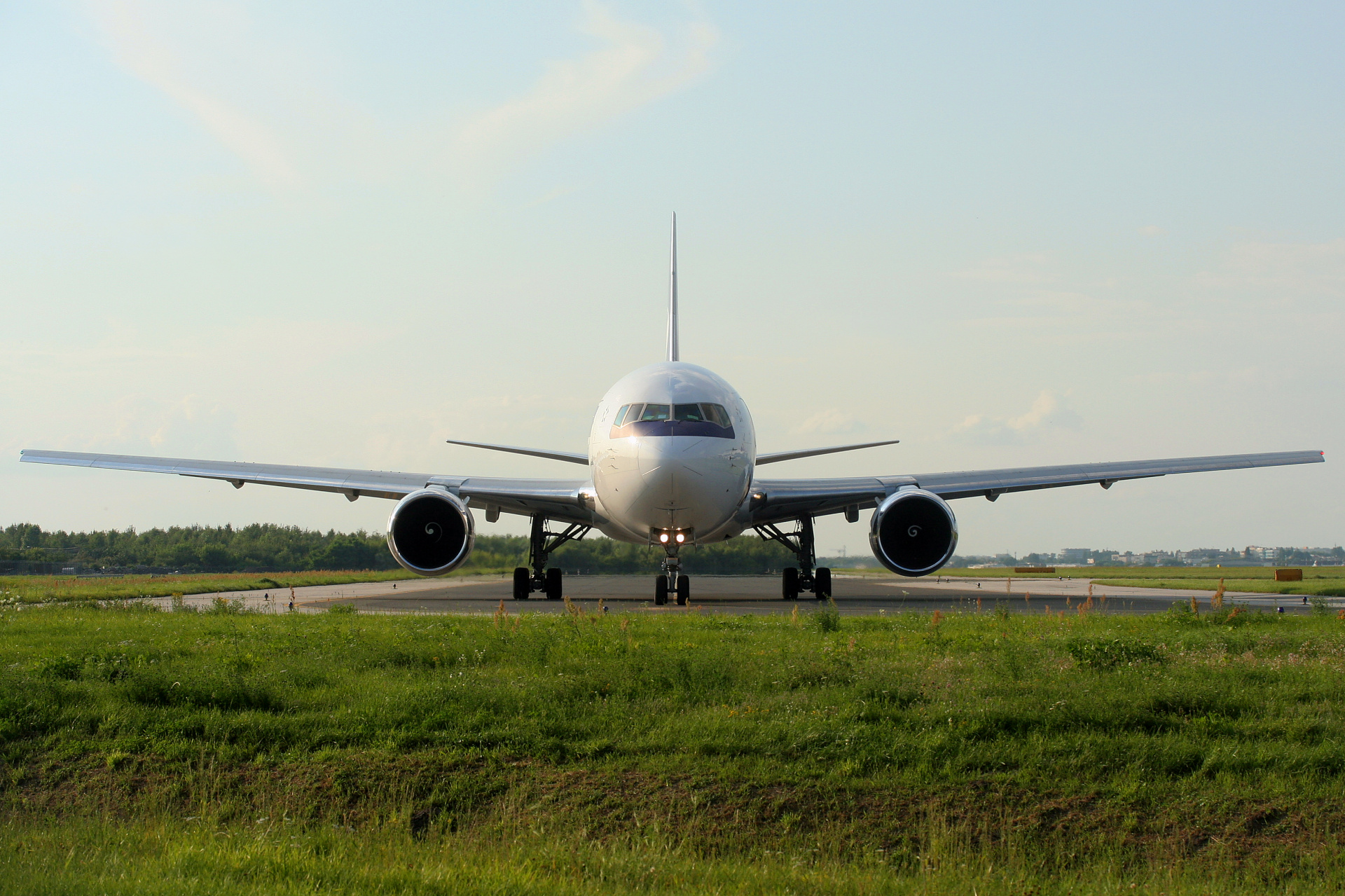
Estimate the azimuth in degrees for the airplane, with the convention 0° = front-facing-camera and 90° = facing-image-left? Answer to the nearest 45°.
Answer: approximately 0°
